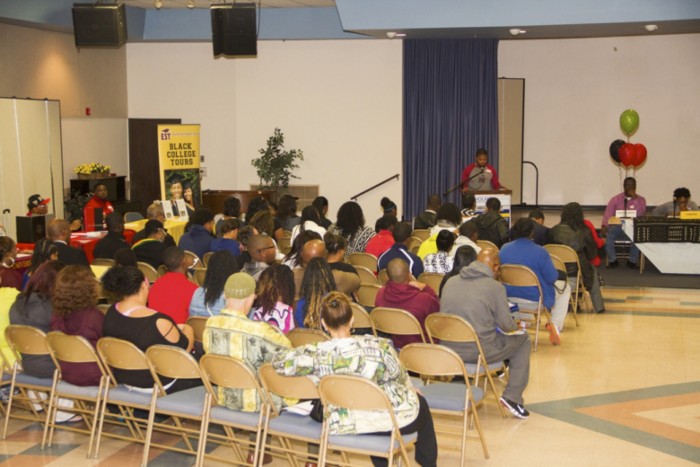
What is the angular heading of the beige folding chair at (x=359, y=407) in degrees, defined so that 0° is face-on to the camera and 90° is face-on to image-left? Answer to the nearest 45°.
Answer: approximately 225°

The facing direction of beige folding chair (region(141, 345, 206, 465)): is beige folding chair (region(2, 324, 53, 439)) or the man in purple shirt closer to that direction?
the man in purple shirt

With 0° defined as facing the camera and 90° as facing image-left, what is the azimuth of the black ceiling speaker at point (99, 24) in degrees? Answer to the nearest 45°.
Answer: approximately 0°

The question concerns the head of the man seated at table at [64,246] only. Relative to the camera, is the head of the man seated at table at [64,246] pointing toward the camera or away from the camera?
away from the camera

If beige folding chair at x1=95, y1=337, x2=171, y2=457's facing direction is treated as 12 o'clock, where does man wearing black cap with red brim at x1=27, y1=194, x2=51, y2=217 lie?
The man wearing black cap with red brim is roughly at 10 o'clock from the beige folding chair.

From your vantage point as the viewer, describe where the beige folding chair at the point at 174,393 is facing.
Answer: facing away from the viewer and to the right of the viewer

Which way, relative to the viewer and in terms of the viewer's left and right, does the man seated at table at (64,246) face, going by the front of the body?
facing away from the viewer and to the right of the viewer

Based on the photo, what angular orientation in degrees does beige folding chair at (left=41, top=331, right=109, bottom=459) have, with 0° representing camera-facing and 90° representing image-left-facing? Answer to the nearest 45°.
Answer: approximately 225°

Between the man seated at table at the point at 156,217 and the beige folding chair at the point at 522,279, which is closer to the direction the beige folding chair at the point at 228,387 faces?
the beige folding chair
